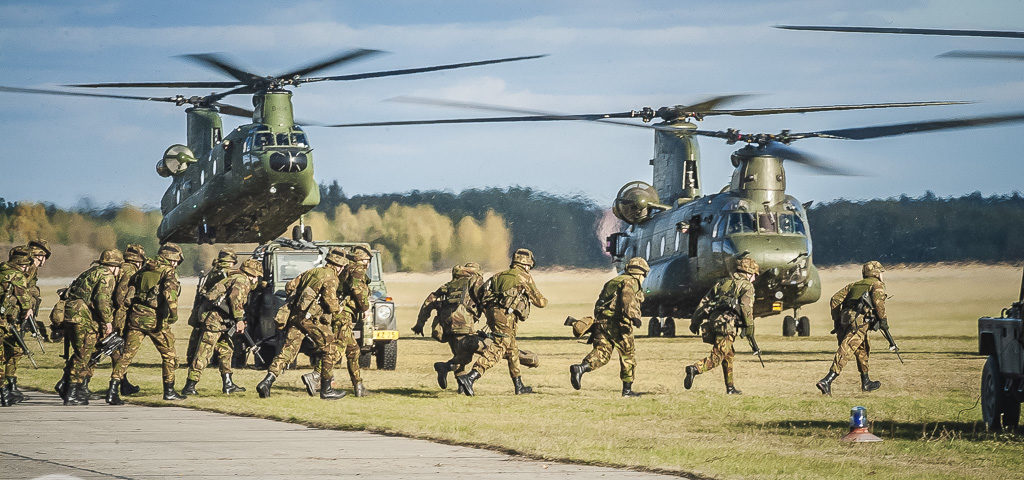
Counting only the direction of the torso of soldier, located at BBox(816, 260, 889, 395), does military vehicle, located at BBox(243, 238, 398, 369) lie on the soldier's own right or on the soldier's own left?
on the soldier's own left

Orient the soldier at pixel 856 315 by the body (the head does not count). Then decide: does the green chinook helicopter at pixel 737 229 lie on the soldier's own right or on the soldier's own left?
on the soldier's own left

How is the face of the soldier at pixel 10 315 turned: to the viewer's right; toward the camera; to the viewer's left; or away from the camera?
to the viewer's right

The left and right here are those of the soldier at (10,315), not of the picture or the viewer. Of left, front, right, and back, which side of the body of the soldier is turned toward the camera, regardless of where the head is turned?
right

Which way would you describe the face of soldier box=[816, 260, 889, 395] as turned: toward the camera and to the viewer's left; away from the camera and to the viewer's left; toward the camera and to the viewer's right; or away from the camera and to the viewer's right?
away from the camera and to the viewer's right

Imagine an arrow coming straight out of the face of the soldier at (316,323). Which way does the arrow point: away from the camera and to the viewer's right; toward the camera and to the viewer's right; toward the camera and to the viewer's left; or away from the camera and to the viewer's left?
away from the camera and to the viewer's right
